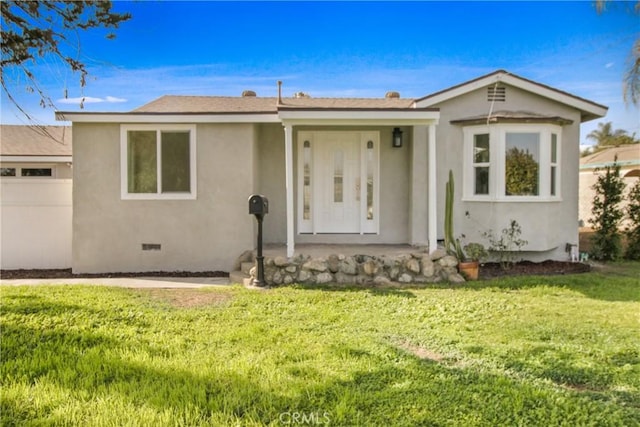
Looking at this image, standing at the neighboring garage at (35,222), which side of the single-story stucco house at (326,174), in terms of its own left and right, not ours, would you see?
right

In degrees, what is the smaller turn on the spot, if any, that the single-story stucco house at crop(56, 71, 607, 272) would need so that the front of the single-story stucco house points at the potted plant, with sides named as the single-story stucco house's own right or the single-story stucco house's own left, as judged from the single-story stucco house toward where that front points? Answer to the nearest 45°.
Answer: approximately 90° to the single-story stucco house's own left

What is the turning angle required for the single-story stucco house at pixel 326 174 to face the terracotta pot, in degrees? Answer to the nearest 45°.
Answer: approximately 45° to its left

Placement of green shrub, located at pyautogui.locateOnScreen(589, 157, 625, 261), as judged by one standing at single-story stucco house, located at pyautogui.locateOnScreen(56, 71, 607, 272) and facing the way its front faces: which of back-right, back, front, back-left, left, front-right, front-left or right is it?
left

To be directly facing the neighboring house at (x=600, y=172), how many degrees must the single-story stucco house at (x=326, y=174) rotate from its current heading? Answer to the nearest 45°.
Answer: approximately 135° to its left

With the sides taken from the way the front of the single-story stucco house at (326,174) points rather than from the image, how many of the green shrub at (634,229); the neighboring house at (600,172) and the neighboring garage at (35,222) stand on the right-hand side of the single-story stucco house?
1

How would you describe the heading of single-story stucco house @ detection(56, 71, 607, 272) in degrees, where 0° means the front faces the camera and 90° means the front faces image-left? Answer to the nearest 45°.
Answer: approximately 0°

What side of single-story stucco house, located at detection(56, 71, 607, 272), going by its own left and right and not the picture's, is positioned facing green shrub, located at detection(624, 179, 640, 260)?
left

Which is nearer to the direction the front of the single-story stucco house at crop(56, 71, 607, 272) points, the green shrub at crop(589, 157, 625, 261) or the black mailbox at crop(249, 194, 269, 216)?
the black mailbox

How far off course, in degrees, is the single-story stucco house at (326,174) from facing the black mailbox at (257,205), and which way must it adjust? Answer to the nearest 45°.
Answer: approximately 45° to its right
